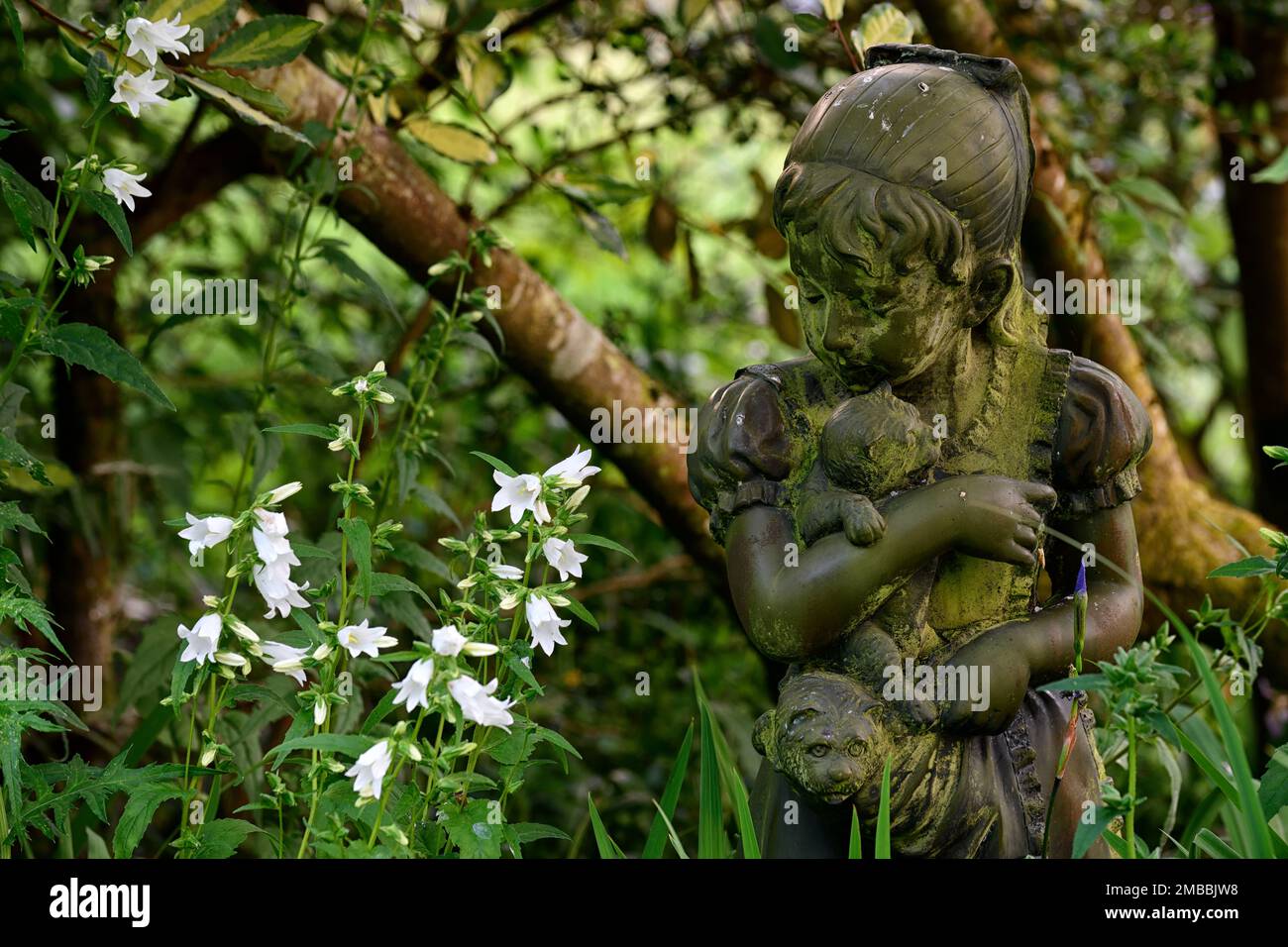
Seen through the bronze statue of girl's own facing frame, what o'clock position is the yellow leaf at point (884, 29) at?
The yellow leaf is roughly at 6 o'clock from the bronze statue of girl.

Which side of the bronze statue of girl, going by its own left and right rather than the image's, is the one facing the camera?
front

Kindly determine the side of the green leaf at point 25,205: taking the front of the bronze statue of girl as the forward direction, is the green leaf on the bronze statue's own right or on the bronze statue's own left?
on the bronze statue's own right
